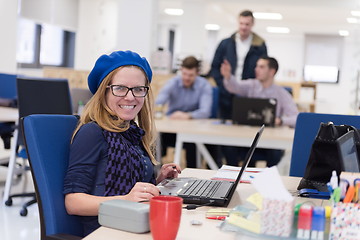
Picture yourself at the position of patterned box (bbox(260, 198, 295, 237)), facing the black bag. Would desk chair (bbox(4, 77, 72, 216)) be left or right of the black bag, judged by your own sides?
left

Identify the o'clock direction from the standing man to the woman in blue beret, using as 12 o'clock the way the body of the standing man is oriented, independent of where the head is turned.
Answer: The woman in blue beret is roughly at 12 o'clock from the standing man.

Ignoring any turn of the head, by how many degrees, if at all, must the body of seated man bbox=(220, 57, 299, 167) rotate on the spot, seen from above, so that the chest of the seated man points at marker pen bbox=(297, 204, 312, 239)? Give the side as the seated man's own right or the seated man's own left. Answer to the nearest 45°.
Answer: approximately 45° to the seated man's own left

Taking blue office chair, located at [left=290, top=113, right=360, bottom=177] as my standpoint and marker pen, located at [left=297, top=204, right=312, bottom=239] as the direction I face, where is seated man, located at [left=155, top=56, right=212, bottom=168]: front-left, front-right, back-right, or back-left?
back-right

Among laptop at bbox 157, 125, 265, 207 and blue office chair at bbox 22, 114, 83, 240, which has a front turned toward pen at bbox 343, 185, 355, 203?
the blue office chair

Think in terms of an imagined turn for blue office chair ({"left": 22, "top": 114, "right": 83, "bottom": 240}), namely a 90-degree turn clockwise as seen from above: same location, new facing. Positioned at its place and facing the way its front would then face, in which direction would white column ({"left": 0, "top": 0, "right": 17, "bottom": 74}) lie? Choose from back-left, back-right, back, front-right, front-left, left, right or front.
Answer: back-right

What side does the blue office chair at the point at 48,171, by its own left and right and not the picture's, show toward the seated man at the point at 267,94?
left

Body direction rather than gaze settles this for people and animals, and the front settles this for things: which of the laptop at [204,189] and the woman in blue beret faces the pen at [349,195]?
the woman in blue beret

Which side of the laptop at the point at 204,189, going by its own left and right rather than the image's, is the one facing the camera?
left

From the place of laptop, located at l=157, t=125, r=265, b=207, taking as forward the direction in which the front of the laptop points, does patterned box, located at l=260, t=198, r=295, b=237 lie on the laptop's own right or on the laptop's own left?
on the laptop's own left

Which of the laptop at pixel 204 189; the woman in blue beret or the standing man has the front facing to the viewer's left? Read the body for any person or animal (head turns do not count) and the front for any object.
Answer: the laptop

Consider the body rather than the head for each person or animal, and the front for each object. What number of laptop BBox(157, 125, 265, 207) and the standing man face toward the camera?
1
